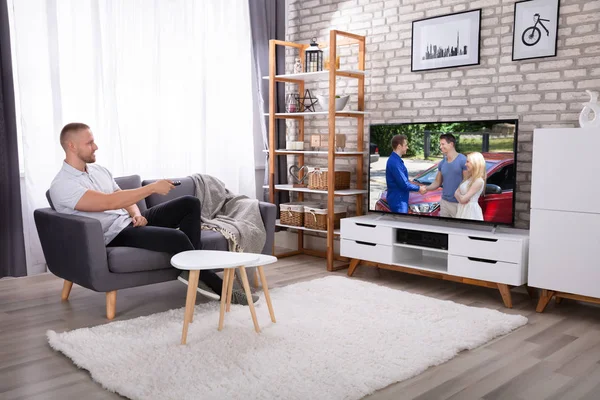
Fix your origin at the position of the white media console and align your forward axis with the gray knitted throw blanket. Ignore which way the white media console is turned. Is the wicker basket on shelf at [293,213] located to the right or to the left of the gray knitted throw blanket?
right

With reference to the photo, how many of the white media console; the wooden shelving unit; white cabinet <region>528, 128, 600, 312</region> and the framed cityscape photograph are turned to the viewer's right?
0

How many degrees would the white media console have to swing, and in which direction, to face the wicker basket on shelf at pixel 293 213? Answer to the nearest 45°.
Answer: approximately 90° to its right

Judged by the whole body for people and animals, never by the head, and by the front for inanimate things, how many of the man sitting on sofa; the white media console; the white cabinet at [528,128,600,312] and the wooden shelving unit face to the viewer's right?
1

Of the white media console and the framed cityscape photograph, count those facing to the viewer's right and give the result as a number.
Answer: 0

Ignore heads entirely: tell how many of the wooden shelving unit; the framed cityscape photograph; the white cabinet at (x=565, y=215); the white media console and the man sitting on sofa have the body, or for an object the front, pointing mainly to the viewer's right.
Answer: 1

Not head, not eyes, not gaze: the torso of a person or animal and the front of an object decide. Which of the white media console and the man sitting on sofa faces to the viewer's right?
the man sitting on sofa

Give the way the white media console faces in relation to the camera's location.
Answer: facing the viewer and to the left of the viewer

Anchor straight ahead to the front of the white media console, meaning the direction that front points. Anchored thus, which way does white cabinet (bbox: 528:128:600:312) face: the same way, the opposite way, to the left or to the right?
the same way

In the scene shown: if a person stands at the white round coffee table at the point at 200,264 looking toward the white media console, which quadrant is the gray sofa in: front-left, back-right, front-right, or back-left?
back-left

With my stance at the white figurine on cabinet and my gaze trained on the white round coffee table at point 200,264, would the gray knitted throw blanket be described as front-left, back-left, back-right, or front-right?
front-right

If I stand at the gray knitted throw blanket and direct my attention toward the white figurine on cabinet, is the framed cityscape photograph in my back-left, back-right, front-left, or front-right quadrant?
front-left

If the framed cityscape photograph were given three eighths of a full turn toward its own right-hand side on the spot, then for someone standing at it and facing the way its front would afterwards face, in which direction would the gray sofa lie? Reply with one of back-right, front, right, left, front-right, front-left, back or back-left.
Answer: back-left

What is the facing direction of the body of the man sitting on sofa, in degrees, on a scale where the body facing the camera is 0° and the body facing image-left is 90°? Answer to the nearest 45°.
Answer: approximately 270°

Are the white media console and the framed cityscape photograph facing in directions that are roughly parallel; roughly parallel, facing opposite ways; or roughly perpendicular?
roughly parallel

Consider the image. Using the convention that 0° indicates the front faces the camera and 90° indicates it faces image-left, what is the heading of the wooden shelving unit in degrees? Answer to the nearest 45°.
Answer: approximately 45°

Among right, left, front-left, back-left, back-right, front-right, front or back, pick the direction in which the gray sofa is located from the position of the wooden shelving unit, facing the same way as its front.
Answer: front

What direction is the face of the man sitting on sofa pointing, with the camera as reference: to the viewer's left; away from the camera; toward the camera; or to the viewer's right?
to the viewer's right
